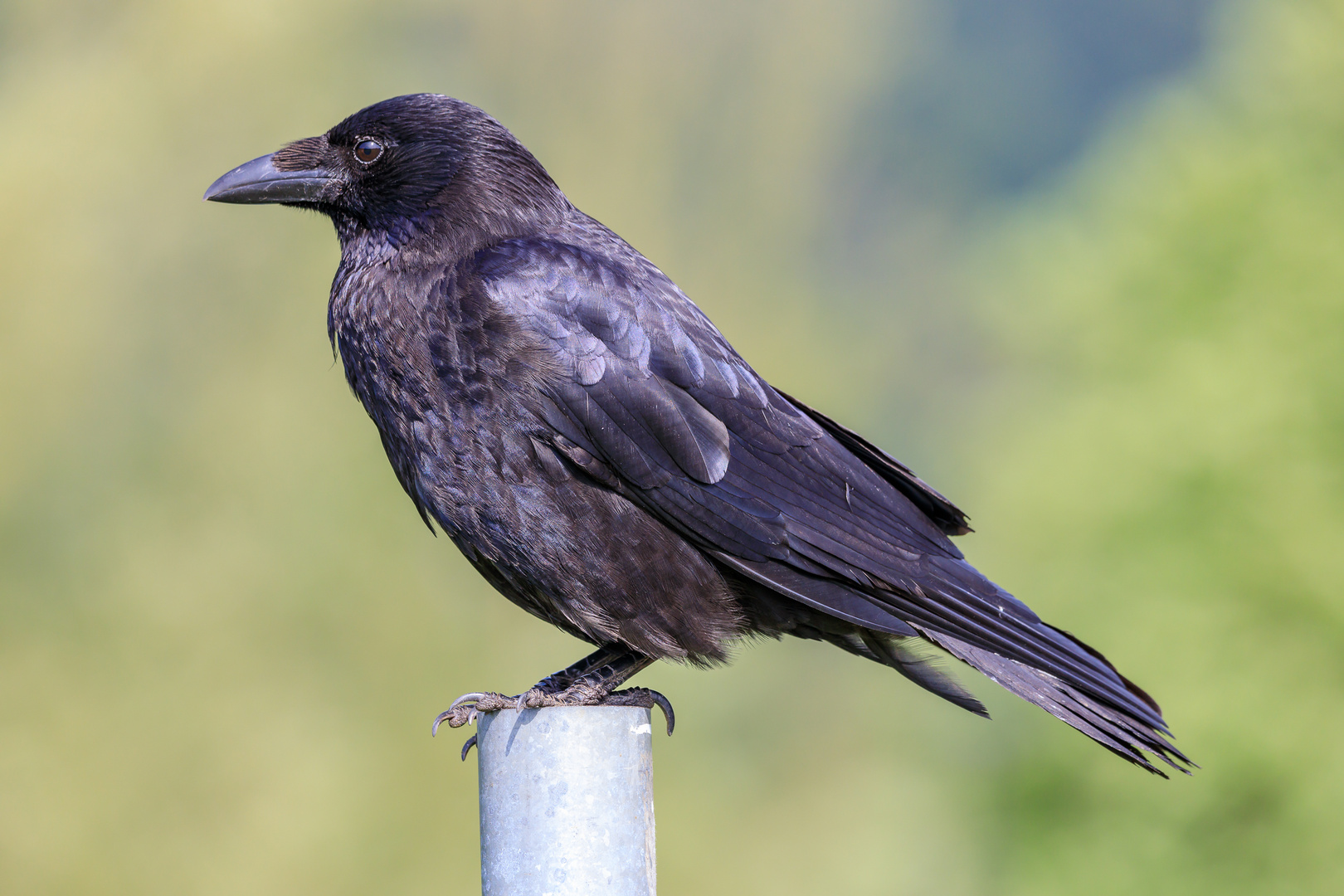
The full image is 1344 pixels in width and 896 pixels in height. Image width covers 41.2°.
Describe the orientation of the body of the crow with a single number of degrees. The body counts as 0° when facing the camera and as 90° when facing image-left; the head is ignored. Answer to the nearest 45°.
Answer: approximately 90°
